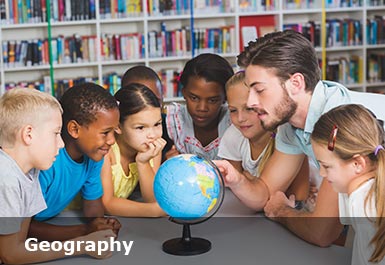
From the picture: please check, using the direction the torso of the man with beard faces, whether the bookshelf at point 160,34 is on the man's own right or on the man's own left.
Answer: on the man's own right

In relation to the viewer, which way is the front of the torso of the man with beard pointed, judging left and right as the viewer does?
facing to the left of the viewer

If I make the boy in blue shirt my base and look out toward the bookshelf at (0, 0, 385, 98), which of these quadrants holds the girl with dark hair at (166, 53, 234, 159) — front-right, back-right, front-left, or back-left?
front-right

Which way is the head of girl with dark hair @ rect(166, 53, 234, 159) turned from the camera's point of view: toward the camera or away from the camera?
toward the camera

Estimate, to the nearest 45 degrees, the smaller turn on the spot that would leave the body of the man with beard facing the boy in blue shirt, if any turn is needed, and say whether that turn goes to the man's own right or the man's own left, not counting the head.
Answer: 0° — they already face them

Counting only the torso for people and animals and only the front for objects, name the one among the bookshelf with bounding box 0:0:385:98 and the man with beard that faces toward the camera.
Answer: the bookshelf

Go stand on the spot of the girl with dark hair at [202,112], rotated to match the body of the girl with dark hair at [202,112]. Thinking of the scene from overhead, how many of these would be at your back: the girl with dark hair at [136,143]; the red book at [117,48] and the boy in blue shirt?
1

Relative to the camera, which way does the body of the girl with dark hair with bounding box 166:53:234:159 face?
toward the camera

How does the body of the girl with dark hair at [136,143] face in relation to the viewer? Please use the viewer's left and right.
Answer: facing the viewer and to the right of the viewer

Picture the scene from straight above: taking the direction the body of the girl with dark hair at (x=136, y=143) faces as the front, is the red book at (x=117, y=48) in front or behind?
behind

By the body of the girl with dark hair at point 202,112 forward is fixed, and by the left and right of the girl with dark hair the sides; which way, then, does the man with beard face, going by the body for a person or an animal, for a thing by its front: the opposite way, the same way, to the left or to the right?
to the right

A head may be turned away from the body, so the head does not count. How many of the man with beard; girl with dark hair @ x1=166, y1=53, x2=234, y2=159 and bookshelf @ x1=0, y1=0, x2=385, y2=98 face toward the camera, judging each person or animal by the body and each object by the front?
2

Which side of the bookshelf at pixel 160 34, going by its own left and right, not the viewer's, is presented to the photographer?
front

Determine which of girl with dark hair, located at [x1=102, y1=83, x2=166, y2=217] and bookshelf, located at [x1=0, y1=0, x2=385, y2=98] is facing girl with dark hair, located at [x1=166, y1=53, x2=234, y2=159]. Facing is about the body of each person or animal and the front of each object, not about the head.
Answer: the bookshelf

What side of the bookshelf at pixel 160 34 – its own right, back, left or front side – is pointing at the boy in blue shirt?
front

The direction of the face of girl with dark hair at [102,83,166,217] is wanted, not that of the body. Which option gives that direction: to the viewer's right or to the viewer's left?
to the viewer's right

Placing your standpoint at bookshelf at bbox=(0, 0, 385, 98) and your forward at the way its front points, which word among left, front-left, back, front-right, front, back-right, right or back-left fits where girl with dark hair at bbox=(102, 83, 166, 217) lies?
front

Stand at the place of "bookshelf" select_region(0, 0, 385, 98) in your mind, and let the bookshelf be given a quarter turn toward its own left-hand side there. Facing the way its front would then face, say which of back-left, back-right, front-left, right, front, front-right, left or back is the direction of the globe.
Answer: right
